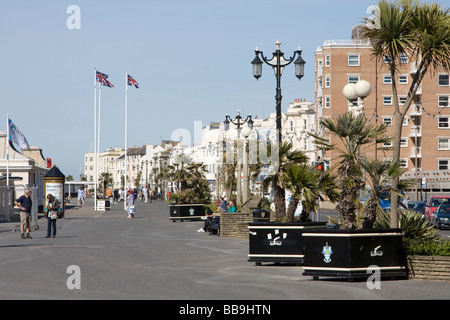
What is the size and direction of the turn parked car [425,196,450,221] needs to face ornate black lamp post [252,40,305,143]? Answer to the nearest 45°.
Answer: approximately 45° to its right

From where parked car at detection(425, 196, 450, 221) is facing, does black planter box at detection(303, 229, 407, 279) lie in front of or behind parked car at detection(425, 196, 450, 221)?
in front

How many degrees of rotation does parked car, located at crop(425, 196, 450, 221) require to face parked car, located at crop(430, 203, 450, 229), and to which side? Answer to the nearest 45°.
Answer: approximately 45° to its left

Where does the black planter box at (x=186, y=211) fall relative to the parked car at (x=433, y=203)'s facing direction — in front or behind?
in front

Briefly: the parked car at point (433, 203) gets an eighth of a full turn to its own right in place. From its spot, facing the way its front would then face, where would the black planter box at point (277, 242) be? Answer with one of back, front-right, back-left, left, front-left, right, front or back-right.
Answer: left

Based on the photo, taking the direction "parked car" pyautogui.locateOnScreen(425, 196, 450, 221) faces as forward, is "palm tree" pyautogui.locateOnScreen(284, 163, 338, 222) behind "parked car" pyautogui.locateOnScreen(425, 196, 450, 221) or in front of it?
in front
